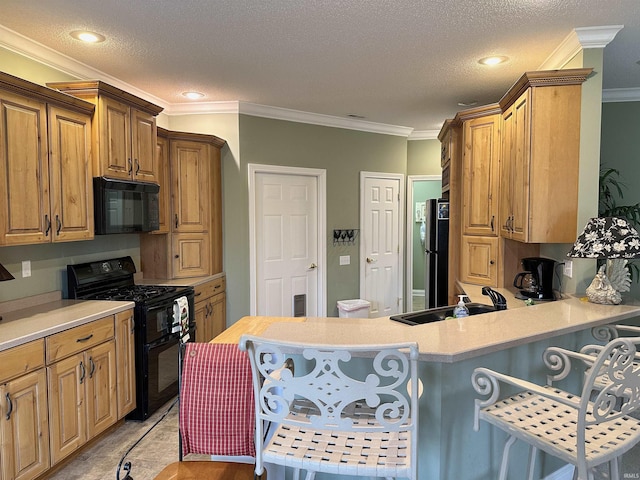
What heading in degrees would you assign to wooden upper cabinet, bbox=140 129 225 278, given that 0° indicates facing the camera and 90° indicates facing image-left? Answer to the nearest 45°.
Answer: approximately 0°

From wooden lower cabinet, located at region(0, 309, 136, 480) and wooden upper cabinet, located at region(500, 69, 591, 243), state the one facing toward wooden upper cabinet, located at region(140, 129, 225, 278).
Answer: wooden upper cabinet, located at region(500, 69, 591, 243)

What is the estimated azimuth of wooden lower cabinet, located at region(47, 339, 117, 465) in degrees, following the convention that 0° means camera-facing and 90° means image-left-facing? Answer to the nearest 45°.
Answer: approximately 315°

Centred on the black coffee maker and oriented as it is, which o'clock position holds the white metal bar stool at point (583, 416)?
The white metal bar stool is roughly at 9 o'clock from the black coffee maker.

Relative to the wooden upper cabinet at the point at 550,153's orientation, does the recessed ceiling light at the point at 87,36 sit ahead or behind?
ahead

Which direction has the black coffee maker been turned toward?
to the viewer's left

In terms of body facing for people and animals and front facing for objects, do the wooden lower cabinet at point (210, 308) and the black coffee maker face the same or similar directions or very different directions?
very different directions

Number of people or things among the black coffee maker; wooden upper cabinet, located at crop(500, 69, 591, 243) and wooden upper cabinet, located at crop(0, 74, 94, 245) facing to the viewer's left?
2

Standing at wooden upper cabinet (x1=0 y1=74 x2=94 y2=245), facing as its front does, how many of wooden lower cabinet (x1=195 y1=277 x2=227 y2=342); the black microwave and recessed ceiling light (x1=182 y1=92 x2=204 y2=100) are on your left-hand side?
3

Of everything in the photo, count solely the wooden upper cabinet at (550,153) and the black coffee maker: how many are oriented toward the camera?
0

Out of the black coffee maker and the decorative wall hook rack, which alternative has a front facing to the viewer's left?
the black coffee maker
